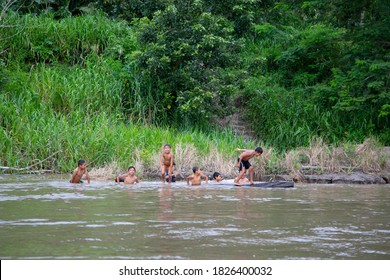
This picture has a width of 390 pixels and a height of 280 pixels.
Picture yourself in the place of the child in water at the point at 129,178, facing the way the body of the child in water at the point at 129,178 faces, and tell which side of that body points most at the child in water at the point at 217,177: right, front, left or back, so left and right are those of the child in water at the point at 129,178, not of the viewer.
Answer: left

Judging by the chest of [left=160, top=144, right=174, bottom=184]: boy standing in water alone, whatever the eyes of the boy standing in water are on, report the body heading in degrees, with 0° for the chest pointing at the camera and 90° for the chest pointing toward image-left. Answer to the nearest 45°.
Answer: approximately 0°

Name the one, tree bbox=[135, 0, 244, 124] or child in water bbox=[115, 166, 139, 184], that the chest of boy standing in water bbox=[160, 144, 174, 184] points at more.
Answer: the child in water

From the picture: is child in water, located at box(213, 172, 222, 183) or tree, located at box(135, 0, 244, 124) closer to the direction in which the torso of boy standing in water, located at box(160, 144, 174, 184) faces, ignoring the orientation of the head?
the child in water

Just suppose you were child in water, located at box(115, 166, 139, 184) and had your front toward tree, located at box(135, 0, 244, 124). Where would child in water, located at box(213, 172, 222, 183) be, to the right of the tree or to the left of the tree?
right

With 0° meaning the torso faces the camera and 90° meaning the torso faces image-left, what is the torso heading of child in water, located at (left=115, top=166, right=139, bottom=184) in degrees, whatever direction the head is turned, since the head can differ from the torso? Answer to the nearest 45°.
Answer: approximately 0°

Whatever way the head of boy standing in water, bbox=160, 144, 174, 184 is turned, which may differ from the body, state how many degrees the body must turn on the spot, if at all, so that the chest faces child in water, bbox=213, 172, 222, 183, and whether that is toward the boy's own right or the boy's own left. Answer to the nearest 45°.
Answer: approximately 90° to the boy's own left

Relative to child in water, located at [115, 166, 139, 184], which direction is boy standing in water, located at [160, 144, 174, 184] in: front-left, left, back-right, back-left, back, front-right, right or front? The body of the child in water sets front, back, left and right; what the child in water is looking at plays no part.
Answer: back-left

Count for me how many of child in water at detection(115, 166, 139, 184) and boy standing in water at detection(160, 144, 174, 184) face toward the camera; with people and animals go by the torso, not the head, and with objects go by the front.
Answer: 2
